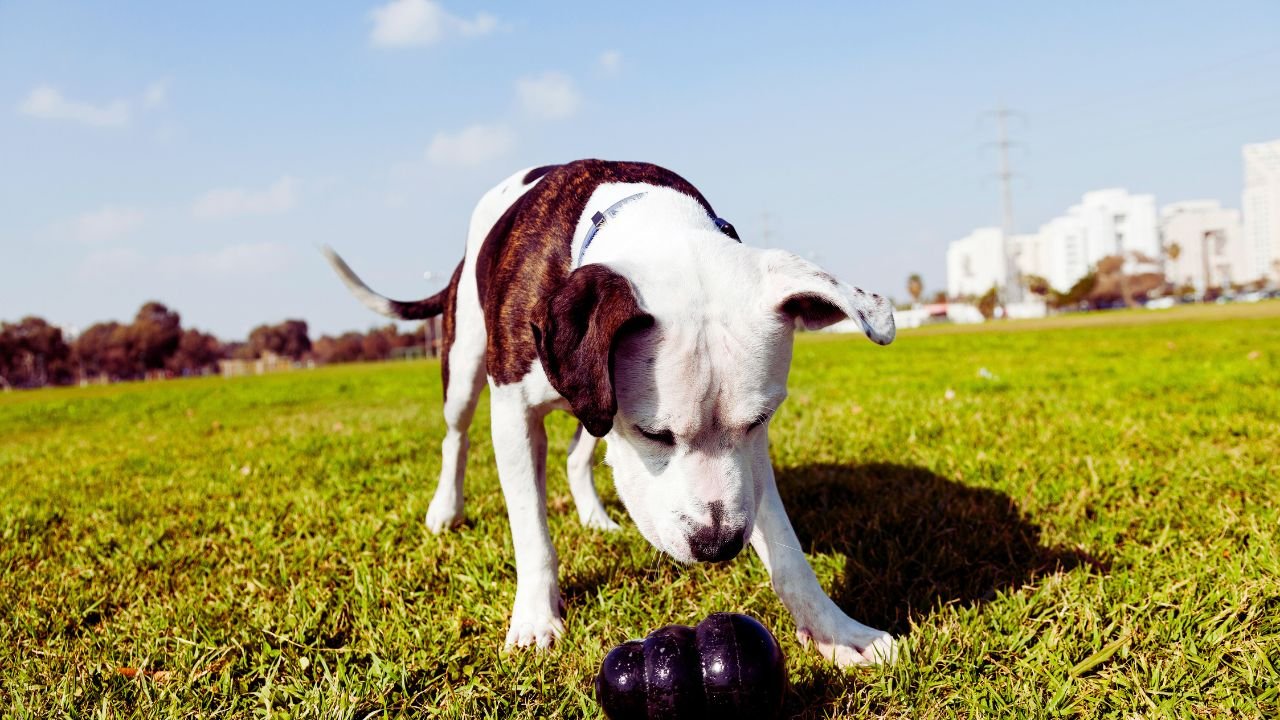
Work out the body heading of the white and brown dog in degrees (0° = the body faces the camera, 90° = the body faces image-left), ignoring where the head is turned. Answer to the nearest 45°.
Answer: approximately 315°
